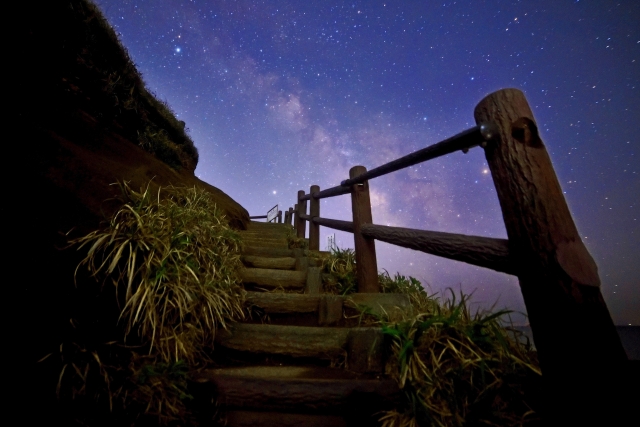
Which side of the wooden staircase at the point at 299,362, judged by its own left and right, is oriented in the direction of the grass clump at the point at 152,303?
right

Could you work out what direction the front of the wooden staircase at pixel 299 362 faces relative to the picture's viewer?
facing the viewer
